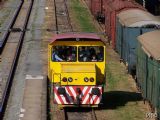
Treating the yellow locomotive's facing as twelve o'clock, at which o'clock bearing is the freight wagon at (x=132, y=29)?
The freight wagon is roughly at 7 o'clock from the yellow locomotive.

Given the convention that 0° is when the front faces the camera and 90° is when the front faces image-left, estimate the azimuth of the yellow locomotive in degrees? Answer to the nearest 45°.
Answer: approximately 0°

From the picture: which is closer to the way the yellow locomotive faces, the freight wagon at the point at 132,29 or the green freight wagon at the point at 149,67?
the green freight wagon

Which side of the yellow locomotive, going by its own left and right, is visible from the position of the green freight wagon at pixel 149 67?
left
